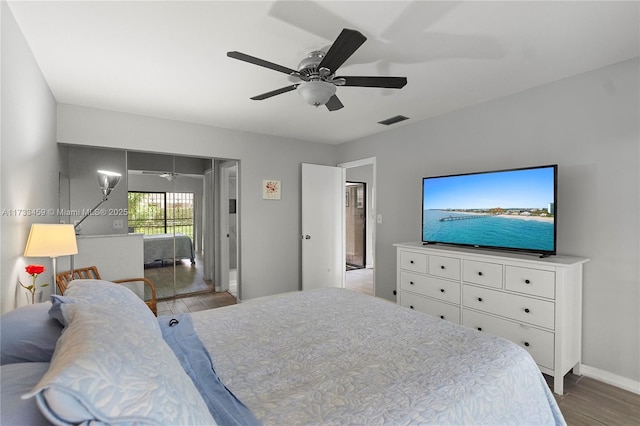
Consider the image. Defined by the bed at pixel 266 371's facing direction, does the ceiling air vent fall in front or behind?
in front

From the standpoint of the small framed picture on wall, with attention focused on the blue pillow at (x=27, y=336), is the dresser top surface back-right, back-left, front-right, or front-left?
front-left

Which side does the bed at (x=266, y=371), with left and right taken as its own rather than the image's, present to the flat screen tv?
front

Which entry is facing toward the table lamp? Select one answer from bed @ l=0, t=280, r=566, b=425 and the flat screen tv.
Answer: the flat screen tv

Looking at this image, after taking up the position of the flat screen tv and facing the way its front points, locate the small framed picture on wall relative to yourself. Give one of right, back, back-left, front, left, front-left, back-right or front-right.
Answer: front-right

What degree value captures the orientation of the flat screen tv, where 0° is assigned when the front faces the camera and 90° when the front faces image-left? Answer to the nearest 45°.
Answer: approximately 45°

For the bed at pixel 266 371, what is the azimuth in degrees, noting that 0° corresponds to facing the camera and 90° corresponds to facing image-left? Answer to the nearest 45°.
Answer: approximately 225°

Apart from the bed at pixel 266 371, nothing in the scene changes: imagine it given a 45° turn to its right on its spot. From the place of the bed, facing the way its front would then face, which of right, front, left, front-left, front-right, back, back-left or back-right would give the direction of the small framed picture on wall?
left

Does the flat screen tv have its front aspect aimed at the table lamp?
yes

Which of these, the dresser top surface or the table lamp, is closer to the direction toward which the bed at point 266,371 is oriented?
the dresser top surface

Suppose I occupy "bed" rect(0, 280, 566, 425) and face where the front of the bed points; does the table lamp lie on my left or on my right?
on my left

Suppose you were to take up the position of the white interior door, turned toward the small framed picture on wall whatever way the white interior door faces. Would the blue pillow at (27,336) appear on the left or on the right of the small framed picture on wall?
left

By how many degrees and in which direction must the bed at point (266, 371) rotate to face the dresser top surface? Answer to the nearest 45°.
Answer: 0° — it already faces it

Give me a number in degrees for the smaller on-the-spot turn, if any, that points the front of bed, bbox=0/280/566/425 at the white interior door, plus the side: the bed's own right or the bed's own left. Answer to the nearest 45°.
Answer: approximately 45° to the bed's own left
